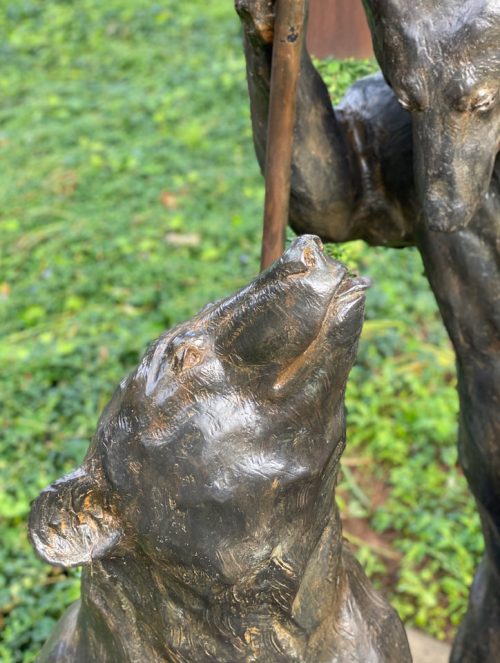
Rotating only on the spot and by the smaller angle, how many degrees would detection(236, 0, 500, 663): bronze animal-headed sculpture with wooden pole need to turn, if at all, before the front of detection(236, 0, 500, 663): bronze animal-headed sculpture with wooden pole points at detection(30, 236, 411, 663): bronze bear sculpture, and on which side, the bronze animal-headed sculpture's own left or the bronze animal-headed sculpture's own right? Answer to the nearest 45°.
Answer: approximately 45° to the bronze animal-headed sculpture's own right

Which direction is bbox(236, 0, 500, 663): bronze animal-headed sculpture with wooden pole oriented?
toward the camera
